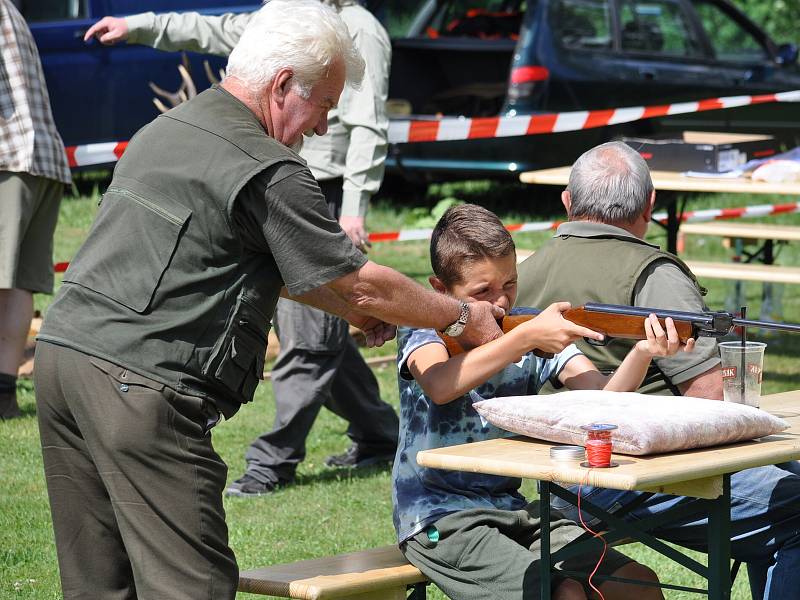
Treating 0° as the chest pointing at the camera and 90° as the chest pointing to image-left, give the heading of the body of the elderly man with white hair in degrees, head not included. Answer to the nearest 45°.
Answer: approximately 225°

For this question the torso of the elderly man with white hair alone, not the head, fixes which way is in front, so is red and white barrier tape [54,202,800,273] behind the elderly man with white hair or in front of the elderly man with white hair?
in front

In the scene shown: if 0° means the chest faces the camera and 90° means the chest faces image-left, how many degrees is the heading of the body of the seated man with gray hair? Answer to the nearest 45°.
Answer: approximately 225°

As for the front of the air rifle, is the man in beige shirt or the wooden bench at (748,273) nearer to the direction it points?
the wooden bench

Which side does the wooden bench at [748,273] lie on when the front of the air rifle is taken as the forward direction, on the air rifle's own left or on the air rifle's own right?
on the air rifle's own left

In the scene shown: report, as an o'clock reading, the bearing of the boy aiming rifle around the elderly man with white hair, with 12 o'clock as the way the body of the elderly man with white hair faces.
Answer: The boy aiming rifle is roughly at 1 o'clock from the elderly man with white hair.

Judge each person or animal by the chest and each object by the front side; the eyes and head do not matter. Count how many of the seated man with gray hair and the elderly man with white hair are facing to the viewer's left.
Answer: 0

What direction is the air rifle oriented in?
to the viewer's right

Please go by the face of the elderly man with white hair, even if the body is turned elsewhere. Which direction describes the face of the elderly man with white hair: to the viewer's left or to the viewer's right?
to the viewer's right

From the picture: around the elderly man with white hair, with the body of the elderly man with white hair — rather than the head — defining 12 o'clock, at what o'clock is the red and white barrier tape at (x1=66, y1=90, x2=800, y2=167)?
The red and white barrier tape is roughly at 11 o'clock from the elderly man with white hair.
